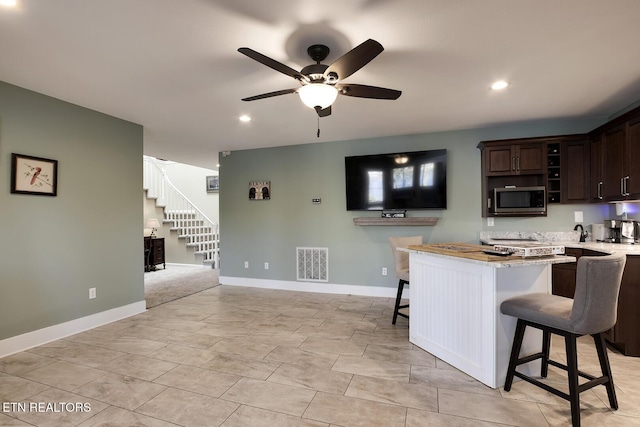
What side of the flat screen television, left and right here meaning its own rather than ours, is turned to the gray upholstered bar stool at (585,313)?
front

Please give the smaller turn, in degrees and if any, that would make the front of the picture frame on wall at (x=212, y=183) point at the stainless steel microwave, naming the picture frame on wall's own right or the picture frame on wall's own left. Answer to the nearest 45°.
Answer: approximately 45° to the picture frame on wall's own left

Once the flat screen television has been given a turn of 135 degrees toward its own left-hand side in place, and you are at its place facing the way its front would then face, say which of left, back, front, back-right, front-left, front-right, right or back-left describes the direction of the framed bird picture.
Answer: back

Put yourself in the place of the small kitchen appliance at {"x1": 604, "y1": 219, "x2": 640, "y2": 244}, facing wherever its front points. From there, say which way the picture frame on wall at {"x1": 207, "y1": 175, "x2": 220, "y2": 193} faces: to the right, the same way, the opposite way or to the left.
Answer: to the left

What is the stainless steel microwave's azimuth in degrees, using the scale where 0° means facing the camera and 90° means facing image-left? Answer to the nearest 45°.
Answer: approximately 0°

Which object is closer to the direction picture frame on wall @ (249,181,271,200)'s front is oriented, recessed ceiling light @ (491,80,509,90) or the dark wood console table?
the recessed ceiling light

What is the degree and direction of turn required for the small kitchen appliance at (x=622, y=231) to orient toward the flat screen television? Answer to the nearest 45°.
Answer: approximately 45° to its right

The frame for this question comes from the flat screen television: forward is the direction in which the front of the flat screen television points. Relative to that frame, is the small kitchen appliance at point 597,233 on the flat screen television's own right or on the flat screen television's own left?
on the flat screen television's own left

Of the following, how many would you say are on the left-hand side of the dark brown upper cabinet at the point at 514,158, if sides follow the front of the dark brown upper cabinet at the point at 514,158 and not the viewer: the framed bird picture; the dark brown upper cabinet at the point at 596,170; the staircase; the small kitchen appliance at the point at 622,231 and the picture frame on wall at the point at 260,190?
2

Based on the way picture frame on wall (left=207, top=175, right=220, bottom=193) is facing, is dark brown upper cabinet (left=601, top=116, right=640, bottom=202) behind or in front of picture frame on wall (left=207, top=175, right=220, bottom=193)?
in front
